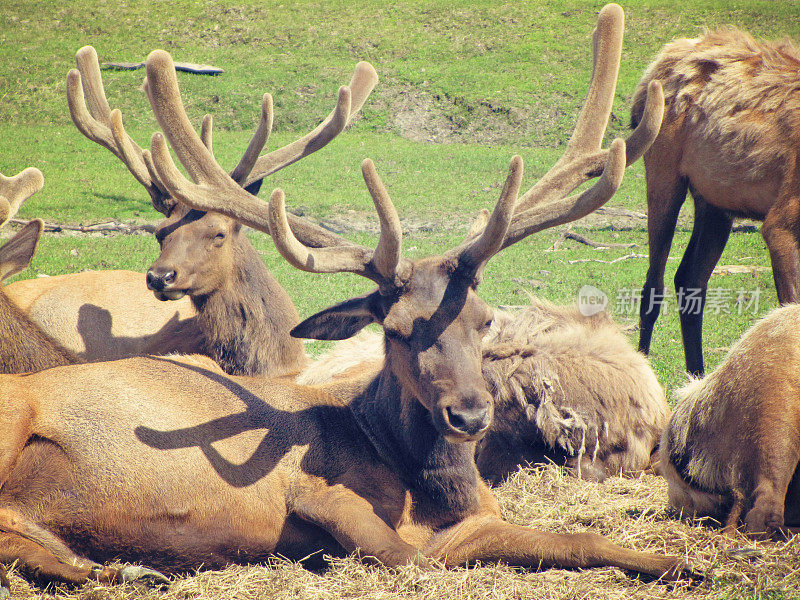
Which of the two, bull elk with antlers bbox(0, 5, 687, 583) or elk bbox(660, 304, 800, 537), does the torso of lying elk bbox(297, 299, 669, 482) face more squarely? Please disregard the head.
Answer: the bull elk with antlers

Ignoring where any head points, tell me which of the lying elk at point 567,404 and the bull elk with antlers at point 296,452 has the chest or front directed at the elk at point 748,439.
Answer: the bull elk with antlers

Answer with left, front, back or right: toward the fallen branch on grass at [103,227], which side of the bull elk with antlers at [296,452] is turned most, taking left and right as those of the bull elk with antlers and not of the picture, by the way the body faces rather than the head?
left

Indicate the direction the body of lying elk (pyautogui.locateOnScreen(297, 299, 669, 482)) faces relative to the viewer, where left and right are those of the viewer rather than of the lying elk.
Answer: facing to the left of the viewer

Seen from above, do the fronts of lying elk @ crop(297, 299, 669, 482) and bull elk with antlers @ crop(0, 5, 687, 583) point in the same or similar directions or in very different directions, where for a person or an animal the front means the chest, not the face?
very different directions

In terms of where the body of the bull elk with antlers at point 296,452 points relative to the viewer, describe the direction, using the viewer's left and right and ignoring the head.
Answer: facing to the right of the viewer

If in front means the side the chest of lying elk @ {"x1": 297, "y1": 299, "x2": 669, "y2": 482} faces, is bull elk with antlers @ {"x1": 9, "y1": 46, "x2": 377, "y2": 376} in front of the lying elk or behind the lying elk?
in front

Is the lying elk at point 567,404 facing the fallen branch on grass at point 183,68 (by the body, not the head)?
no

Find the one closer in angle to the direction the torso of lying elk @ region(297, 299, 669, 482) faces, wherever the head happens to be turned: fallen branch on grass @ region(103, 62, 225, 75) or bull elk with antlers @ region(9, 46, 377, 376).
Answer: the bull elk with antlers
